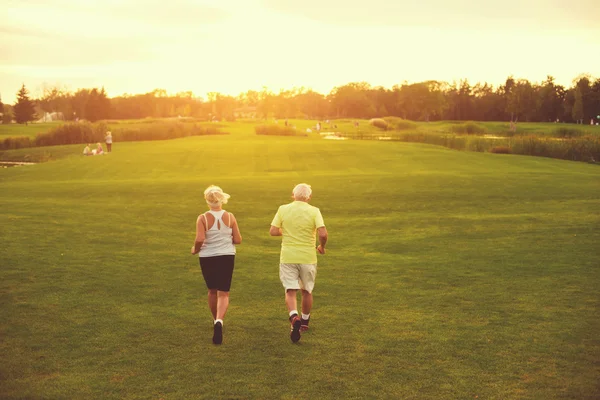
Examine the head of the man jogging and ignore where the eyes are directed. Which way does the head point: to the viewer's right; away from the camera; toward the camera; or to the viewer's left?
away from the camera

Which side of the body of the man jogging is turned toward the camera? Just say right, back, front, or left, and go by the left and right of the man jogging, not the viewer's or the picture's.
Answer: back
